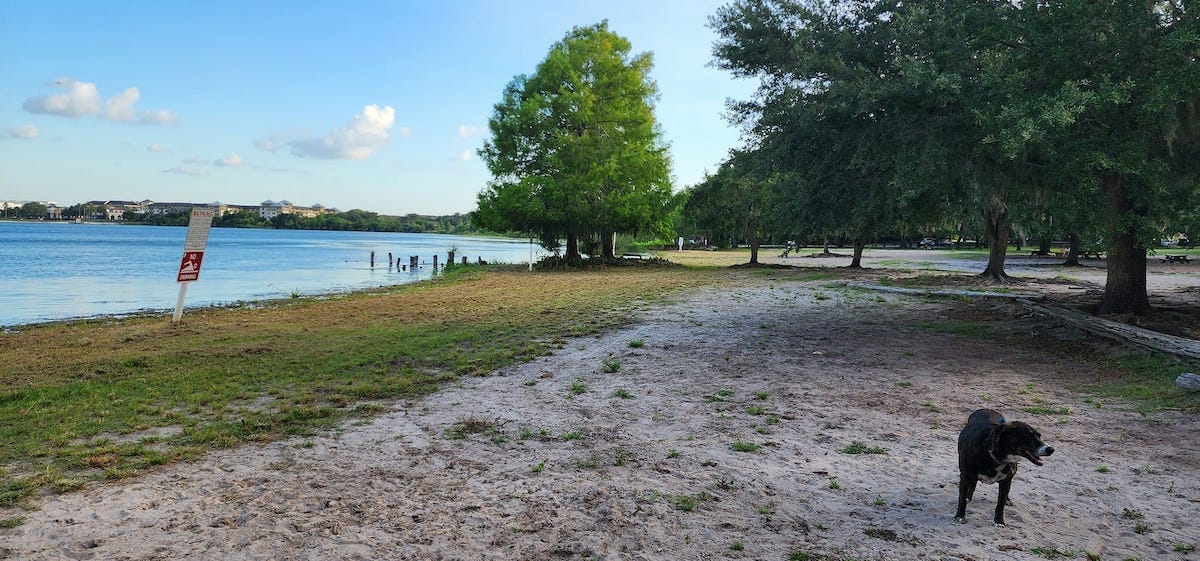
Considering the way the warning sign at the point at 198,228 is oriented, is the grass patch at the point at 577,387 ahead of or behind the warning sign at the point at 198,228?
ahead

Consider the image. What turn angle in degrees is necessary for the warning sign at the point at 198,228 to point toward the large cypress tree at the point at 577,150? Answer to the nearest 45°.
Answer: approximately 135° to its left

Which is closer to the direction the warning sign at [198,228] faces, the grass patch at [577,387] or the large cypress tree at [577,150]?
the grass patch

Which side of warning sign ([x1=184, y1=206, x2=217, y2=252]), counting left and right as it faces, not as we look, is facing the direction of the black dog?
front

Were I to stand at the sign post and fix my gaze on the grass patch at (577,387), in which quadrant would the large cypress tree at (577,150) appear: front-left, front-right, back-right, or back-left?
back-left

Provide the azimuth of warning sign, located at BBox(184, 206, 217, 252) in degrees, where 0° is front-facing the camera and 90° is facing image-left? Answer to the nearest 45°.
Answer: approximately 0°

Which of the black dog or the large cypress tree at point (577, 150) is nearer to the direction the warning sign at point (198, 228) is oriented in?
the black dog
